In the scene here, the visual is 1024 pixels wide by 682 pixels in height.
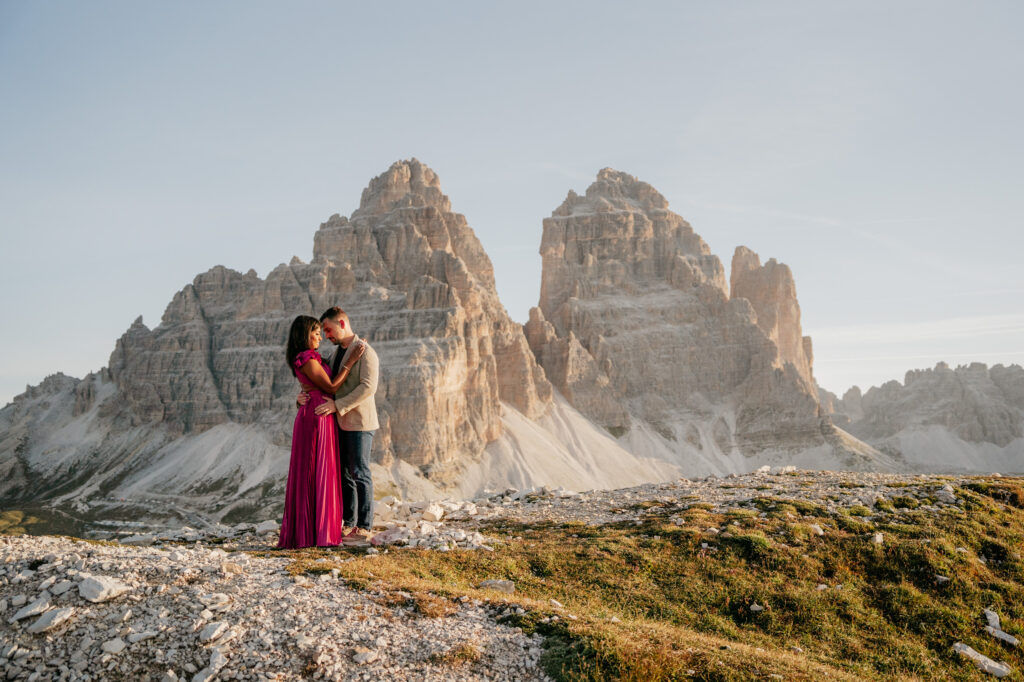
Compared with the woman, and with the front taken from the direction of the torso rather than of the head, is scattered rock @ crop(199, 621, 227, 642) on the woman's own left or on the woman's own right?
on the woman's own right

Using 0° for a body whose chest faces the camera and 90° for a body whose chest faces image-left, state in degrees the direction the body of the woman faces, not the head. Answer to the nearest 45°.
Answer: approximately 270°

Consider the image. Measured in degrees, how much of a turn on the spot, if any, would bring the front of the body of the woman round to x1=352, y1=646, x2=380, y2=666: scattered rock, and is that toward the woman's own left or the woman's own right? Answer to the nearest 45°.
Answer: approximately 90° to the woman's own right

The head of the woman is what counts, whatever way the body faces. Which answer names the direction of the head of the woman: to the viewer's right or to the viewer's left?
to the viewer's right

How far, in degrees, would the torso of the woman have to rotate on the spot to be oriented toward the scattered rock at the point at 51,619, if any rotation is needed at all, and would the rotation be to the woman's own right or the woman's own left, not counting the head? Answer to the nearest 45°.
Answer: approximately 135° to the woman's own right

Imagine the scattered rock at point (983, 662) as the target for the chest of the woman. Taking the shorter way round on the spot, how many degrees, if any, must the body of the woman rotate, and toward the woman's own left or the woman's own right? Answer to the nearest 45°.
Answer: approximately 45° to the woman's own right

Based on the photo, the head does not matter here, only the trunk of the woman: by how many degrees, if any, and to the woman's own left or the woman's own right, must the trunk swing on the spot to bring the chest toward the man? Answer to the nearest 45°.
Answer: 0° — they already face them
